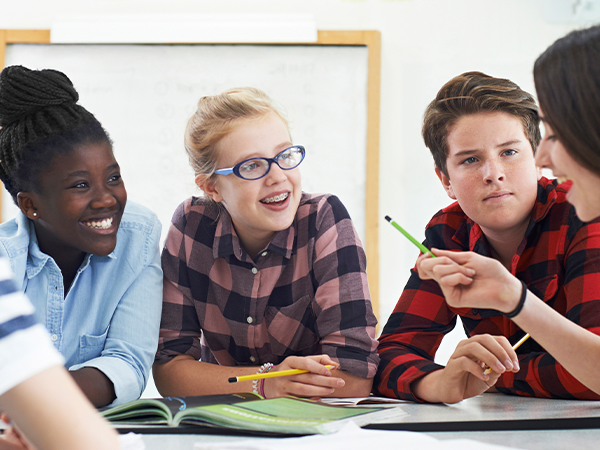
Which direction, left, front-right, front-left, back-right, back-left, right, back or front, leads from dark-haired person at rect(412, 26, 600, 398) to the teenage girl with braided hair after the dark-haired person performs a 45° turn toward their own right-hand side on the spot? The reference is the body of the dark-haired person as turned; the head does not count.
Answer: front-left

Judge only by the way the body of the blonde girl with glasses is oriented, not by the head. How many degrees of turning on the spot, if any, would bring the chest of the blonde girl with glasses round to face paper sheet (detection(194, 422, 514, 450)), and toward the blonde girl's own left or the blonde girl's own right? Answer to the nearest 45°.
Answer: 0° — they already face it

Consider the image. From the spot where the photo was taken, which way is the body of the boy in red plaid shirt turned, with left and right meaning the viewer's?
facing the viewer

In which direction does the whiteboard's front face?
toward the camera

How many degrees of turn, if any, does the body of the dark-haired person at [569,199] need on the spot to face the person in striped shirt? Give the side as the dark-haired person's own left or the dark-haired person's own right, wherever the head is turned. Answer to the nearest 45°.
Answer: approximately 45° to the dark-haired person's own left

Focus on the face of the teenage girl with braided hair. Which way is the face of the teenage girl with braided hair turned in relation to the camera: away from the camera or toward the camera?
toward the camera

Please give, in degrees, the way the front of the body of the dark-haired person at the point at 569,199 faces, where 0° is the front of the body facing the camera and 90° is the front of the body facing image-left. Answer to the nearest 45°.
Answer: approximately 90°

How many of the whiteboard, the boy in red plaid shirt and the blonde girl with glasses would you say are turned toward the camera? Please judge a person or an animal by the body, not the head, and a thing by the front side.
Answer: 3
